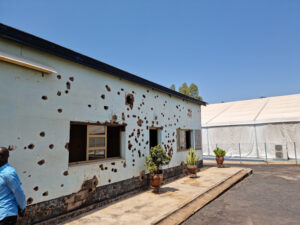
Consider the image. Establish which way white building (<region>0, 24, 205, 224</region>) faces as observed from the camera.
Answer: facing the viewer and to the right of the viewer

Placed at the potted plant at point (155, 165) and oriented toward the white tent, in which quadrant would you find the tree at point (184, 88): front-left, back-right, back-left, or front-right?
front-left

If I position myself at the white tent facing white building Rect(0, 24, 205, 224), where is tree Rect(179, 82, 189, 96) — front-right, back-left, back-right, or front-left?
back-right

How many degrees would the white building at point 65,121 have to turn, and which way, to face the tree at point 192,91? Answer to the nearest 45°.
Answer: approximately 90° to its left

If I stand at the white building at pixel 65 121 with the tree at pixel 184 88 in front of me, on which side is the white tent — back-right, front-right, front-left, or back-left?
front-right

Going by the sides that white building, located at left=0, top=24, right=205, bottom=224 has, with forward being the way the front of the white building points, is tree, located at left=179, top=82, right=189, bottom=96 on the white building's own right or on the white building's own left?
on the white building's own left

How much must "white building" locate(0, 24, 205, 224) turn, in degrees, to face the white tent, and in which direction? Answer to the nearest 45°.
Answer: approximately 90° to its left

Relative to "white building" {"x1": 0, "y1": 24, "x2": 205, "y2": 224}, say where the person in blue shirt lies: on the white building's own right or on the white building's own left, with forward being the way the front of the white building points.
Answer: on the white building's own right

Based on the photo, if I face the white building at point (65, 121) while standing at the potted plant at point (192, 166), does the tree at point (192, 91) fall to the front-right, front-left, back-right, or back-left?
back-right
